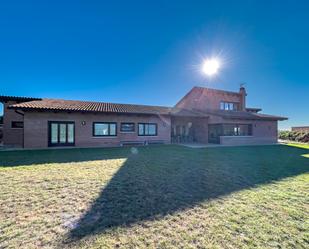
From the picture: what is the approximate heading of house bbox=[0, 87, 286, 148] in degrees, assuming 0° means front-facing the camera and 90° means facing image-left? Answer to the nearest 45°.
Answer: approximately 0°

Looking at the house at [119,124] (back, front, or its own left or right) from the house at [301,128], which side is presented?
left
